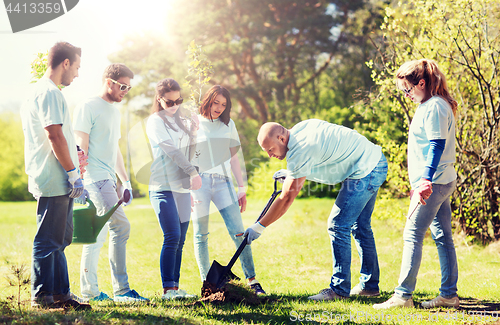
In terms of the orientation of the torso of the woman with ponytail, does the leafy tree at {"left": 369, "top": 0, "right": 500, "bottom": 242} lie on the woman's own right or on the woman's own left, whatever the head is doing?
on the woman's own right

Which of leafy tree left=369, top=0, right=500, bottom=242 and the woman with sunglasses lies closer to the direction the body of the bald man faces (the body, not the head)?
the woman with sunglasses

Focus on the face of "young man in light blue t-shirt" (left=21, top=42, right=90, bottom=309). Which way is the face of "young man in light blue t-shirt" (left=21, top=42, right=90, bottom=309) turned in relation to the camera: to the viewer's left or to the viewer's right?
to the viewer's right

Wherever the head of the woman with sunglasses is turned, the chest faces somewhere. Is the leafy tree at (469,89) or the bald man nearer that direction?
the bald man

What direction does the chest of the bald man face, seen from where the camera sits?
to the viewer's left

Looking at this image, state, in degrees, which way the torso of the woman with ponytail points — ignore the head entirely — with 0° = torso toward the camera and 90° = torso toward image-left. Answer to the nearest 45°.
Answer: approximately 90°

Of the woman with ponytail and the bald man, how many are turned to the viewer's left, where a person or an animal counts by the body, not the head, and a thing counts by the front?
2
